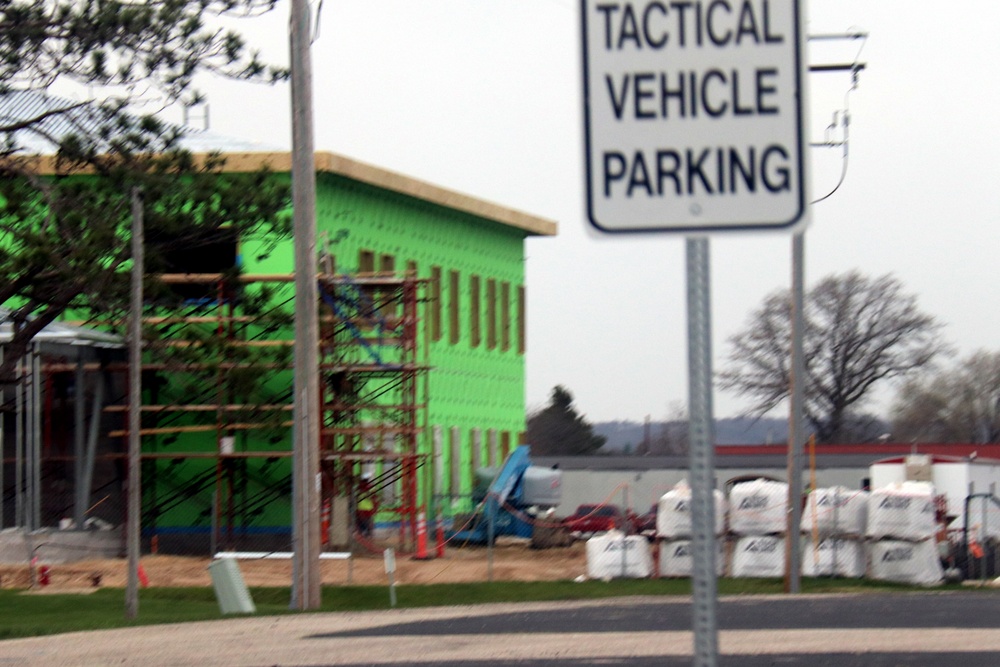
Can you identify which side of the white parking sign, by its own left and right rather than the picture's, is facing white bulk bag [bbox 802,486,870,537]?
back

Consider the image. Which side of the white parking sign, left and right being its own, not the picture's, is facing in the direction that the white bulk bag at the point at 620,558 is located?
back

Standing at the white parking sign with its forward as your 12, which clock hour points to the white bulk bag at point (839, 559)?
The white bulk bag is roughly at 6 o'clock from the white parking sign.

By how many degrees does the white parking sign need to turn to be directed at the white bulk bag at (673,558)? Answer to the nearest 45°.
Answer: approximately 180°

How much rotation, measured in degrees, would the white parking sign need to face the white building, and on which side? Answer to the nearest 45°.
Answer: approximately 180°

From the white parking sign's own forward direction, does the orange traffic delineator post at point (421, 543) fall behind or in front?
behind

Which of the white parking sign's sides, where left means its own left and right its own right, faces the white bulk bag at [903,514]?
back

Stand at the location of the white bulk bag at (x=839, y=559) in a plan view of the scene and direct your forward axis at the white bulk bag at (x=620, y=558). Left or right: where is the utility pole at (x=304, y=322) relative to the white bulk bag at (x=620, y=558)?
left

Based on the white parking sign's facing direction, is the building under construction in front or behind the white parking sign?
behind

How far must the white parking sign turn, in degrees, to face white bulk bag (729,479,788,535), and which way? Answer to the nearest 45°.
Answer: approximately 180°

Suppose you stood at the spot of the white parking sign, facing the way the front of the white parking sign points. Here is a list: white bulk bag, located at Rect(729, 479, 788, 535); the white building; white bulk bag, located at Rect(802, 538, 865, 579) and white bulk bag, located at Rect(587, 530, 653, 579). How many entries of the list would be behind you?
4

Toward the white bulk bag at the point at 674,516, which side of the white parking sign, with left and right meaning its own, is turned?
back

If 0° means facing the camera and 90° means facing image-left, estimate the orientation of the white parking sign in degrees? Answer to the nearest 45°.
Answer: approximately 0°
